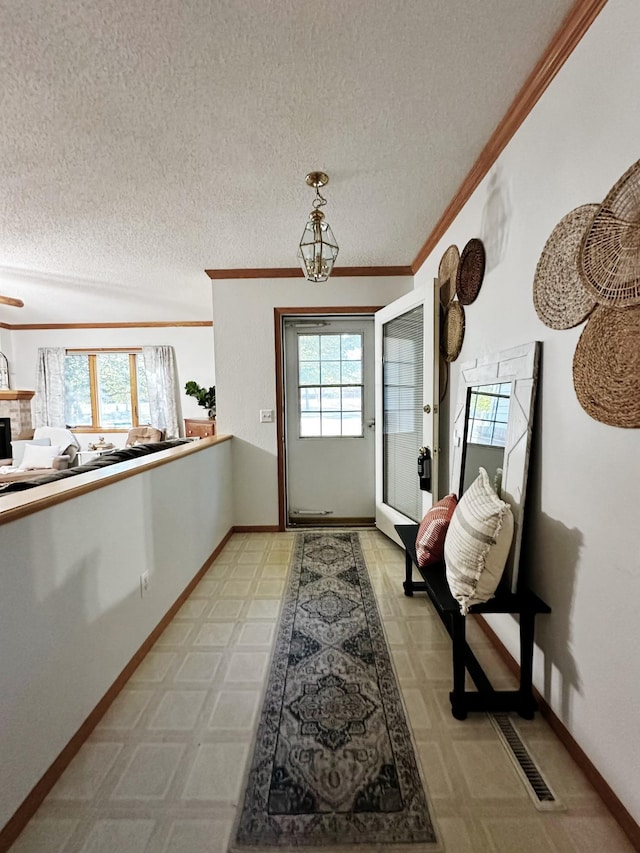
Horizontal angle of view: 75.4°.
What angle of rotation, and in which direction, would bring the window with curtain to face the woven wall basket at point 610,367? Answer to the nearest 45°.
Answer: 0° — it already faces it

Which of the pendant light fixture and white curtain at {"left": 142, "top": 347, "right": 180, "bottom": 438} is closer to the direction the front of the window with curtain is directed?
the pendant light fixture

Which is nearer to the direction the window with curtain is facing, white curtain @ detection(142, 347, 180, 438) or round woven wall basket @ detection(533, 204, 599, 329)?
the round woven wall basket

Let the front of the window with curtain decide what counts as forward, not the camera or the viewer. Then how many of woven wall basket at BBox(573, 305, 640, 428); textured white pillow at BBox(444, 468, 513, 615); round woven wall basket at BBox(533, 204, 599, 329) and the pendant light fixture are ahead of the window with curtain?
4

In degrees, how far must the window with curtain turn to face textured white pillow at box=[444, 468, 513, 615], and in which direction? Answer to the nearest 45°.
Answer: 0° — it already faces it

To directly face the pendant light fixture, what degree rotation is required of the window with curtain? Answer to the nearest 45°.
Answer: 0° — it already faces it

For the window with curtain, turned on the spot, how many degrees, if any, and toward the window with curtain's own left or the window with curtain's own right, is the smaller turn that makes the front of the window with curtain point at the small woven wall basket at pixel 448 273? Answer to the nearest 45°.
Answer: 0° — it already faces it

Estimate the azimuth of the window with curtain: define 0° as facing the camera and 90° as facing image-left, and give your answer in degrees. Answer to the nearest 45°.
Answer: approximately 0°
